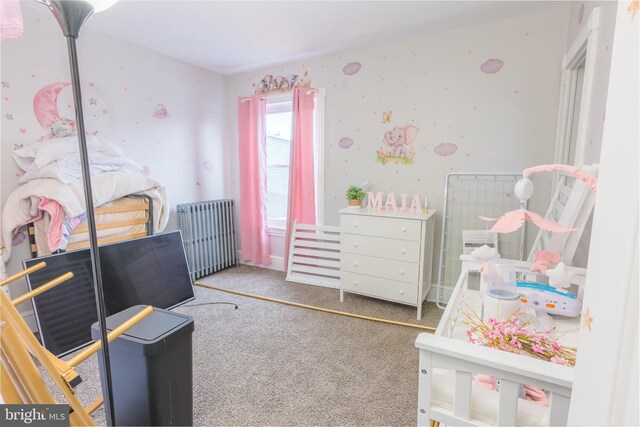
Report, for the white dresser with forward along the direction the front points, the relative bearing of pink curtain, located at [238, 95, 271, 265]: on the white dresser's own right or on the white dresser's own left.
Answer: on the white dresser's own right

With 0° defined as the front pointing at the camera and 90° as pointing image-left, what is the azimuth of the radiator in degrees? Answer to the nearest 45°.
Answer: approximately 315°

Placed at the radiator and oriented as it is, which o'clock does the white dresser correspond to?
The white dresser is roughly at 12 o'clock from the radiator.

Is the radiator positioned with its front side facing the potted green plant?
yes

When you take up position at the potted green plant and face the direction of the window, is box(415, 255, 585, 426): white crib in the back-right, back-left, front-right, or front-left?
back-left

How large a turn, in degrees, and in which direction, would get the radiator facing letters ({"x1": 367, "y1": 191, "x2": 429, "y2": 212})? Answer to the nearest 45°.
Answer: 0° — it already faces it

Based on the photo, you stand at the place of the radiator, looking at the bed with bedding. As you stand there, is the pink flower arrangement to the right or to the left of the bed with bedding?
left

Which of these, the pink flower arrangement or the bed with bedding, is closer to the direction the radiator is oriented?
the pink flower arrangement

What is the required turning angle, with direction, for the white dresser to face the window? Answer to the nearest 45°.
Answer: approximately 90° to its right

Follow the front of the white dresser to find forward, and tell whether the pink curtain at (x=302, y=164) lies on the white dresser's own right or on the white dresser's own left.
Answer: on the white dresser's own right

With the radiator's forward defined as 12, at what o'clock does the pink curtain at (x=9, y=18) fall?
The pink curtain is roughly at 2 o'clock from the radiator.

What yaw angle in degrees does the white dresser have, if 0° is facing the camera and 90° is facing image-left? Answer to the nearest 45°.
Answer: approximately 45°
